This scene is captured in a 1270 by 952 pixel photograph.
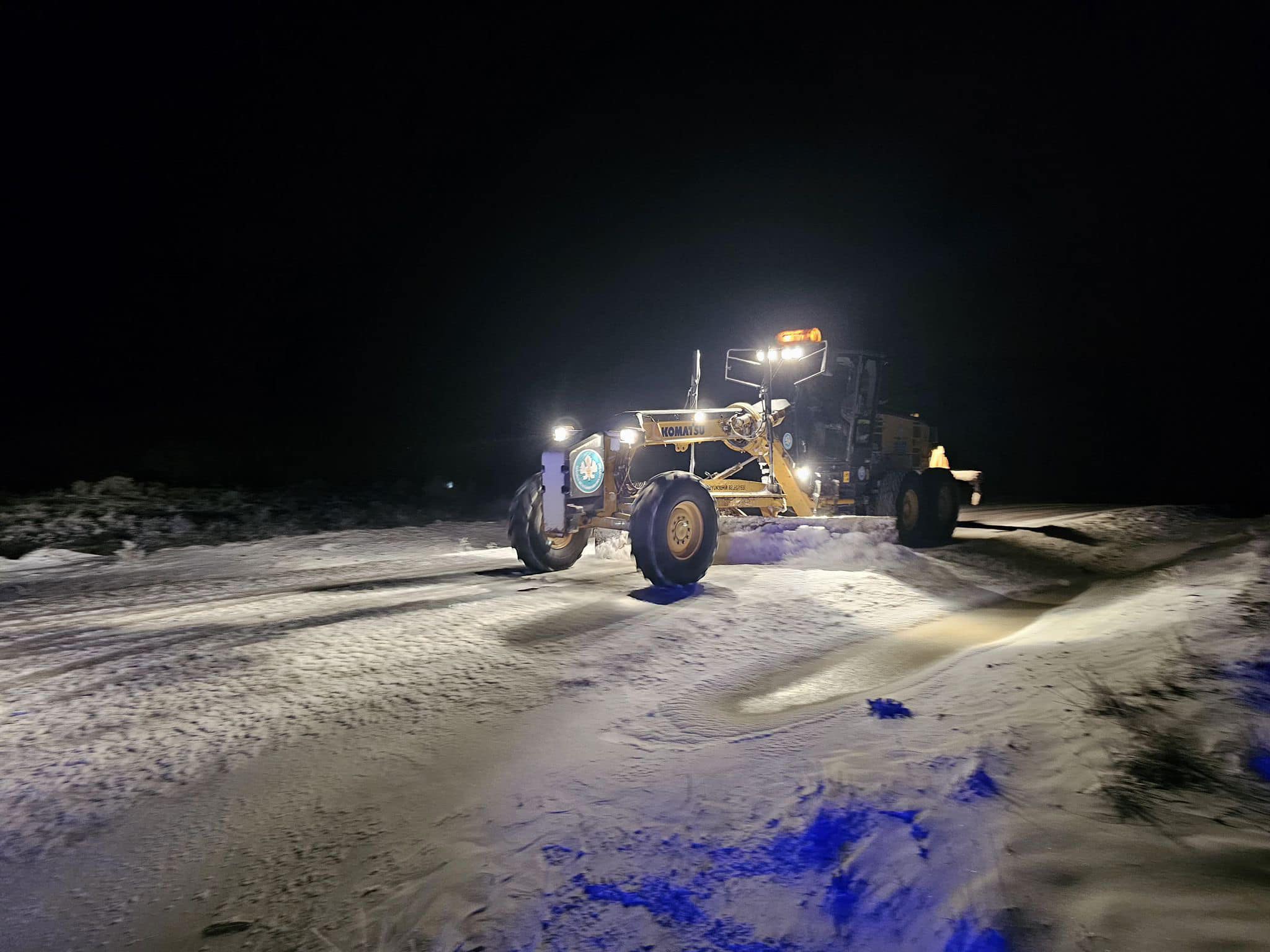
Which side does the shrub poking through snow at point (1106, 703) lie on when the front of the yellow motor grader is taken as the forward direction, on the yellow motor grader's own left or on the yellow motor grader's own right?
on the yellow motor grader's own left

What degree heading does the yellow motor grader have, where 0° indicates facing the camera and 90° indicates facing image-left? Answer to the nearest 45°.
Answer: approximately 45°
